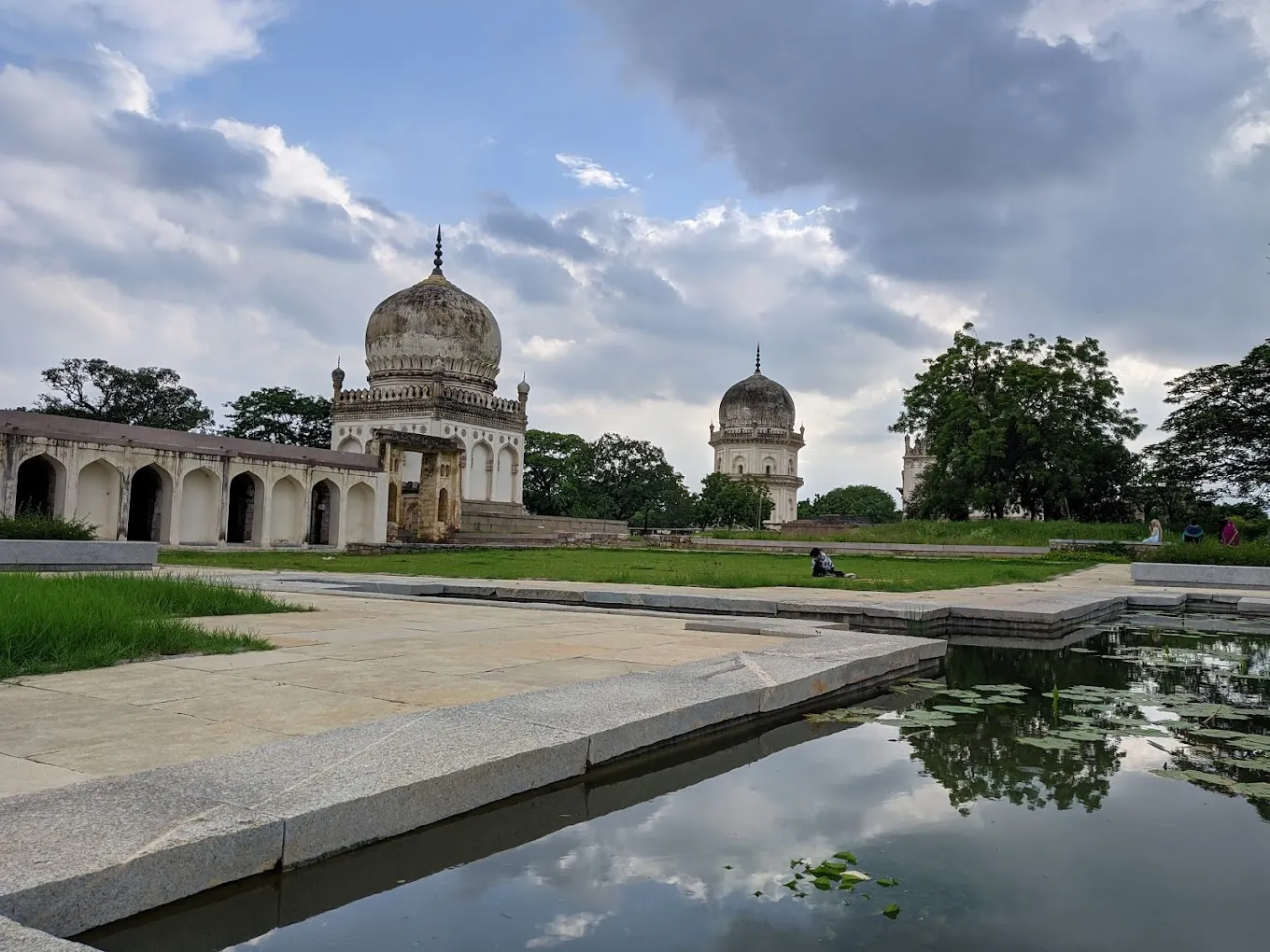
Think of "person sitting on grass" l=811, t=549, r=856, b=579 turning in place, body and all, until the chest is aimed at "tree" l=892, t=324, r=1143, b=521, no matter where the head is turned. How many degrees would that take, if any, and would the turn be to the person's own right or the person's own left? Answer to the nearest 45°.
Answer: approximately 90° to the person's own left

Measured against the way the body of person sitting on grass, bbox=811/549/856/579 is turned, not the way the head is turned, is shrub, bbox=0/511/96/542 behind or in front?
behind

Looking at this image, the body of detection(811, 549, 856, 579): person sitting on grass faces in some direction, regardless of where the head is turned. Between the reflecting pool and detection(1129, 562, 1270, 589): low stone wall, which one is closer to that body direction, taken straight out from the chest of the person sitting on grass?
the low stone wall

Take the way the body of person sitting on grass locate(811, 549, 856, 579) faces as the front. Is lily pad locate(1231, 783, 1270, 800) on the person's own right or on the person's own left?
on the person's own right

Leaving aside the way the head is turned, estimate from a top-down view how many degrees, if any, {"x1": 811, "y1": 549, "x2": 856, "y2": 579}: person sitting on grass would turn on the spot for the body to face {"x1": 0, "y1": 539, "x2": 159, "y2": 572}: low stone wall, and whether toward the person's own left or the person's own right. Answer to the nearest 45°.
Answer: approximately 180°

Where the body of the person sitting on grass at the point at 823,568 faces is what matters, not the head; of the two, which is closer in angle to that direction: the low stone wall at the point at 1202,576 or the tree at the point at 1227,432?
the low stone wall

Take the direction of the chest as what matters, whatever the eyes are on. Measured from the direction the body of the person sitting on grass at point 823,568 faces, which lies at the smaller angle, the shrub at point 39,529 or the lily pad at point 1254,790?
the lily pad

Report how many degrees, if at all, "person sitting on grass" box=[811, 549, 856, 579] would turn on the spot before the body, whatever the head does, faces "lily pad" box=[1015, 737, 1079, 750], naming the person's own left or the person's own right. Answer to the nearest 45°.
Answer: approximately 90° to the person's own right

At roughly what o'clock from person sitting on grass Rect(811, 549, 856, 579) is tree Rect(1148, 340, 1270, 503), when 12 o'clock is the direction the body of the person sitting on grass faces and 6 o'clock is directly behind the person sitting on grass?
The tree is roughly at 10 o'clock from the person sitting on grass.

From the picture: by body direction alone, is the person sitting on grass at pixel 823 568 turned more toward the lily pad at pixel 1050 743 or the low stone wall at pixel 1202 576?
the low stone wall

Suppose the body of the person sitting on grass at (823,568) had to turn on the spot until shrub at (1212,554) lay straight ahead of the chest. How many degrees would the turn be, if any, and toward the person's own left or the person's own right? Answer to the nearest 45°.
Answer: approximately 45° to the person's own left

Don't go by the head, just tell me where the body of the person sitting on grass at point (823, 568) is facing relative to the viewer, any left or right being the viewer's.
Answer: facing to the right of the viewer

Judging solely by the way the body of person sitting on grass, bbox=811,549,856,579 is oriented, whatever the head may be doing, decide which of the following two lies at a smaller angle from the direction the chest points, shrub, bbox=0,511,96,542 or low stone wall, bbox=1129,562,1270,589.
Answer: the low stone wall

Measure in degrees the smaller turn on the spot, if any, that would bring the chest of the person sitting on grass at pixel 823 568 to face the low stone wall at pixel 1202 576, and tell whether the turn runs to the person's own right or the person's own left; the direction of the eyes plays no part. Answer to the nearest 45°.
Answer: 0° — they already face it
